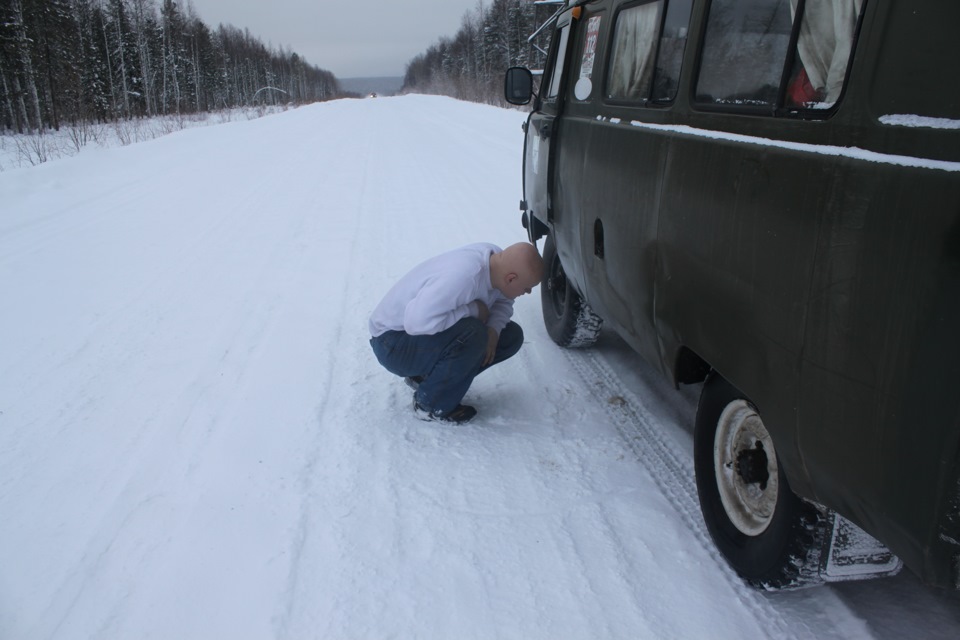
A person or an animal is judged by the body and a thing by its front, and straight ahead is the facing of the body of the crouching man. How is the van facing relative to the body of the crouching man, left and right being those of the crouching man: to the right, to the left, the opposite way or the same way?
to the left

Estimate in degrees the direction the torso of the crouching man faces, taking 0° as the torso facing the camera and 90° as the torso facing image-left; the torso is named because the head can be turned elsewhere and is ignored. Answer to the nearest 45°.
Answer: approximately 270°

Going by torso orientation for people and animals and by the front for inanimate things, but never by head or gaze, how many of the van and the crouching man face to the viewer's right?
1

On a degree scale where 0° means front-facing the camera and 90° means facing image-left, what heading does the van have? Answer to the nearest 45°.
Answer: approximately 135°
